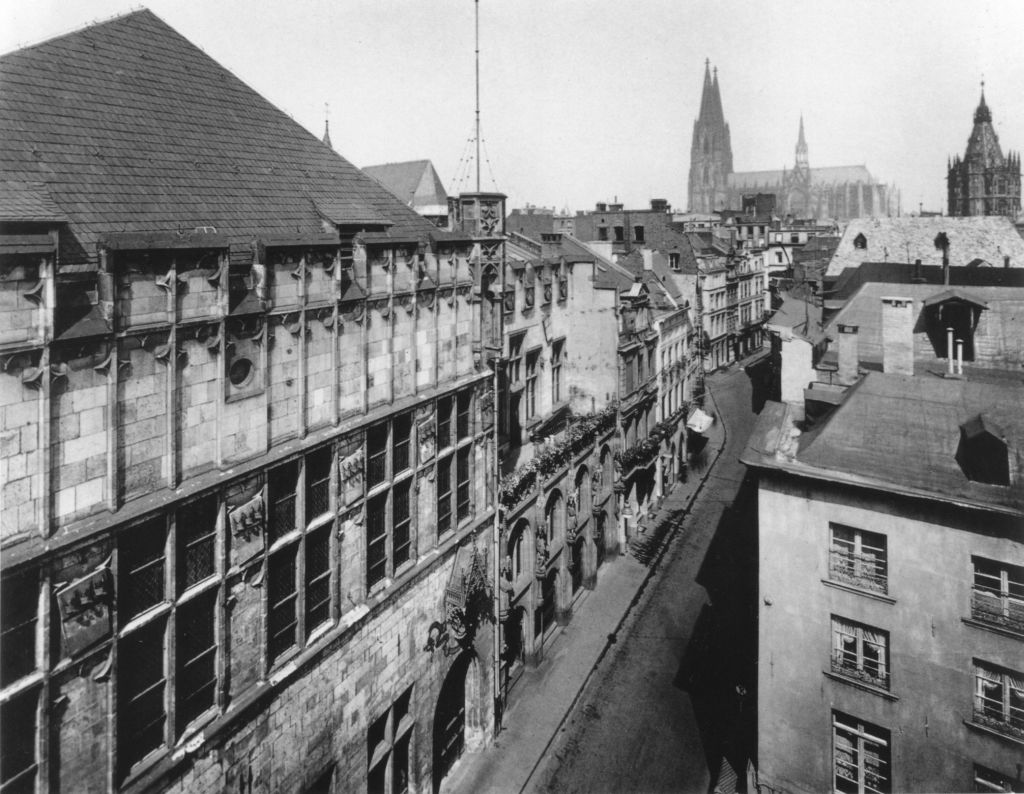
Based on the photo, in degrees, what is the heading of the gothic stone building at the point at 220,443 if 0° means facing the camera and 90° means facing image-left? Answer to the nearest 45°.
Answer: approximately 315°
